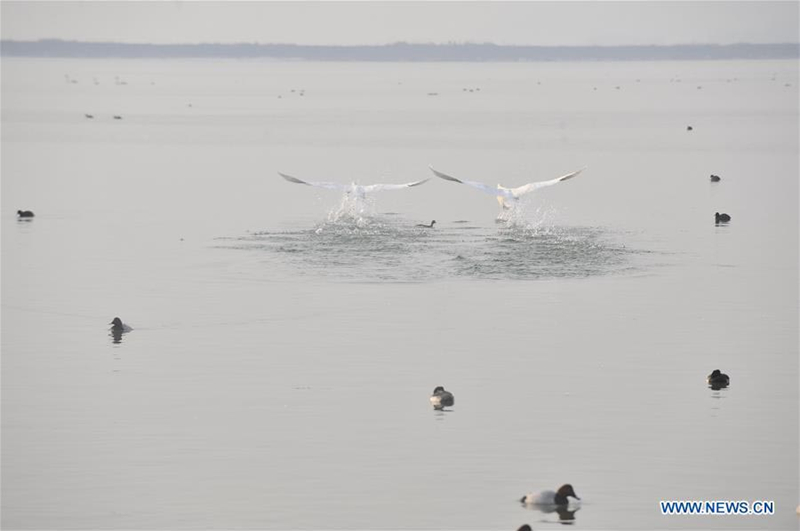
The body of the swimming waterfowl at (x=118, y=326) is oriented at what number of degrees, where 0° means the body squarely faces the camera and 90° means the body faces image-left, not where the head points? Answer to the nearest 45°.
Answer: approximately 90°

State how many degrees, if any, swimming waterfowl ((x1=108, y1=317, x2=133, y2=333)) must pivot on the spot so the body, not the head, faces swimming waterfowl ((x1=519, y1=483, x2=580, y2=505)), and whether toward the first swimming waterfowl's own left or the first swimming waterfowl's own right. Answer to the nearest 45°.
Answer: approximately 135° to the first swimming waterfowl's own left

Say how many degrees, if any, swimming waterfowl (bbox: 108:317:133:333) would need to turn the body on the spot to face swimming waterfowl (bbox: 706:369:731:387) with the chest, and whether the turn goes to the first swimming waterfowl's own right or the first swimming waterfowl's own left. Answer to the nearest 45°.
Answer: approximately 135° to the first swimming waterfowl's own left

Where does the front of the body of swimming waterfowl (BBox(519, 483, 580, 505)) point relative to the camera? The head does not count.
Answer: to the viewer's right

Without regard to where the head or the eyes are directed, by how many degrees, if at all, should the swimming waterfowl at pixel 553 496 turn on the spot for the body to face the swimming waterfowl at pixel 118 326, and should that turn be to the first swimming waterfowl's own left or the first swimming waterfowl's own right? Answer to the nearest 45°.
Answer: approximately 135° to the first swimming waterfowl's own left

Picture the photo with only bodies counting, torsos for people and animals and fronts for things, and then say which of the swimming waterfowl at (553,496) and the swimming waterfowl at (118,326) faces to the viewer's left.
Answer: the swimming waterfowl at (118,326)

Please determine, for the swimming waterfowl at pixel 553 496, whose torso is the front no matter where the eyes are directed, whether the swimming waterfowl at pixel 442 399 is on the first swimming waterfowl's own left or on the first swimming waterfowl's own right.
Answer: on the first swimming waterfowl's own left
